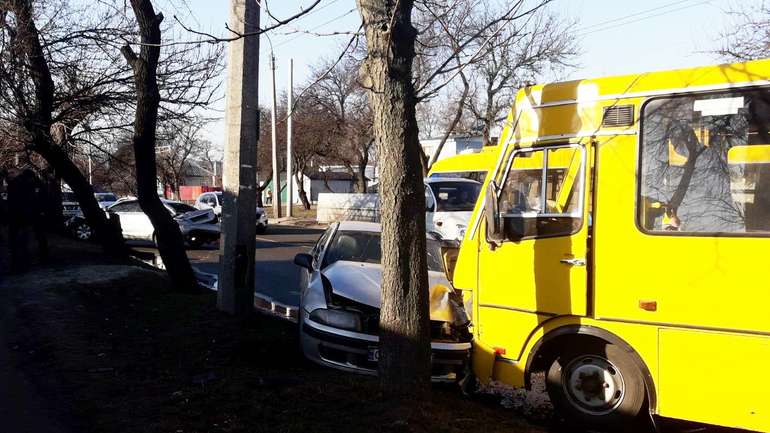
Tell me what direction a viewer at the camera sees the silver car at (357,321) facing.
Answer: facing the viewer

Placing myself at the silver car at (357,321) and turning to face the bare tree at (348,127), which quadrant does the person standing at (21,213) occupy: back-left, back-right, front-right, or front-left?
front-left

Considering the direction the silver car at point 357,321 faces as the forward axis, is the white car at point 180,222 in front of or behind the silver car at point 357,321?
behind

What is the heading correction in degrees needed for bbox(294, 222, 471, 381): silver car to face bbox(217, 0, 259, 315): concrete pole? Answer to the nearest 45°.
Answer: approximately 135° to its right

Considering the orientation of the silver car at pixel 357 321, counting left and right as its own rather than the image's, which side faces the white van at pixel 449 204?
back

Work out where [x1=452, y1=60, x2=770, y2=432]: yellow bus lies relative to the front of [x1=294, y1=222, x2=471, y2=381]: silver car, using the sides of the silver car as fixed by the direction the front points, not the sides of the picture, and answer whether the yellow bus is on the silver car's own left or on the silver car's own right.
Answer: on the silver car's own left

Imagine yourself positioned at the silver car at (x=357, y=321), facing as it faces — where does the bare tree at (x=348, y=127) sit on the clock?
The bare tree is roughly at 6 o'clock from the silver car.

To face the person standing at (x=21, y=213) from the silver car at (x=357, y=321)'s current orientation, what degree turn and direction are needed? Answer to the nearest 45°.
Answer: approximately 135° to its right

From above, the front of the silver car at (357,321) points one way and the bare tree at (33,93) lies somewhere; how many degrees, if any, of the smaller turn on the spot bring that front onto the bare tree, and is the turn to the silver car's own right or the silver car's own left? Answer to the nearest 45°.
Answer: approximately 135° to the silver car's own right

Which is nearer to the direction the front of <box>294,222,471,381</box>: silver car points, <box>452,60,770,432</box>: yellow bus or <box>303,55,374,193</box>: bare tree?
the yellow bus

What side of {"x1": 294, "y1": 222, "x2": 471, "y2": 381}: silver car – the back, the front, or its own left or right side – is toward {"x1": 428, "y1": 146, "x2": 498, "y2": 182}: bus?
back
